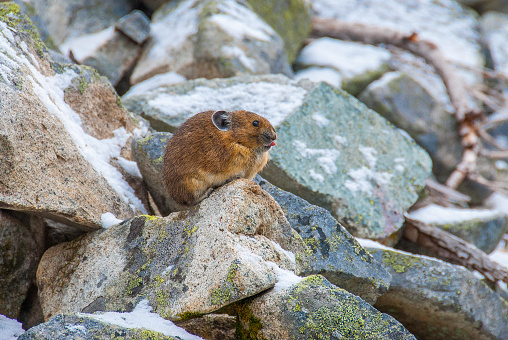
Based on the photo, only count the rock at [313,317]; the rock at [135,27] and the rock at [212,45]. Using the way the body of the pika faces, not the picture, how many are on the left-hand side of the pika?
2

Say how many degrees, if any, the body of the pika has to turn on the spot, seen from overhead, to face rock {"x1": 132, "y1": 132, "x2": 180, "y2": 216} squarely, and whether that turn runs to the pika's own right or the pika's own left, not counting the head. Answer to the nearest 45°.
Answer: approximately 135° to the pika's own left

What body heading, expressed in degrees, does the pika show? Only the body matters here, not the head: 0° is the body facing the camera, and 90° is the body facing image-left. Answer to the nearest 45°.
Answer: approximately 270°

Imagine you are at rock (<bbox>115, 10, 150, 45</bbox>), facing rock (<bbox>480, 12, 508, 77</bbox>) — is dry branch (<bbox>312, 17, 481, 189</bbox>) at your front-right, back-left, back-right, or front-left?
front-right

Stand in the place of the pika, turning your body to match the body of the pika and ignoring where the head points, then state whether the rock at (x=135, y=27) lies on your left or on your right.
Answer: on your left

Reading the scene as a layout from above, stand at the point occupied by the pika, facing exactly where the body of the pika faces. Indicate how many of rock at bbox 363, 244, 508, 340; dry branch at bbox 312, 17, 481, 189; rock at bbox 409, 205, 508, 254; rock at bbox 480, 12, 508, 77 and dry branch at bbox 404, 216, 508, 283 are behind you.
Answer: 0

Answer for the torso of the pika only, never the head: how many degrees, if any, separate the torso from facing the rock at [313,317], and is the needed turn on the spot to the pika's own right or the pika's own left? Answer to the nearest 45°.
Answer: approximately 90° to the pika's own right

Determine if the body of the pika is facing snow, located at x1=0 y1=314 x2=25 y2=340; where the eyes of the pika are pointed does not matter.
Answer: no

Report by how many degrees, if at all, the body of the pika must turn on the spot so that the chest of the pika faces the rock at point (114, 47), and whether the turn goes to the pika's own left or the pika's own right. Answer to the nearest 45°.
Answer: approximately 90° to the pika's own left

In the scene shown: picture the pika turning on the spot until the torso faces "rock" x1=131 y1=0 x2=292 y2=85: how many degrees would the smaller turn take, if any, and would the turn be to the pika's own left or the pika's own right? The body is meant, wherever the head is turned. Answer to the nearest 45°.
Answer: approximately 90° to the pika's own left

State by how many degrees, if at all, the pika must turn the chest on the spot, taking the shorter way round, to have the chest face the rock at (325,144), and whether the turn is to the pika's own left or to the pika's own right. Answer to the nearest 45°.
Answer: approximately 45° to the pika's own left

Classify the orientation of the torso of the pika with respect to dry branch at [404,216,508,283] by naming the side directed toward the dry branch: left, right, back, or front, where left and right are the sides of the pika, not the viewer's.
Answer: front

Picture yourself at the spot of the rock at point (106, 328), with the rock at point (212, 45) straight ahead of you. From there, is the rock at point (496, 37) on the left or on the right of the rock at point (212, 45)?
right

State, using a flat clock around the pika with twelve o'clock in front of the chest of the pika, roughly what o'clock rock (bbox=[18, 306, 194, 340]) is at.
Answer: The rock is roughly at 4 o'clock from the pika.

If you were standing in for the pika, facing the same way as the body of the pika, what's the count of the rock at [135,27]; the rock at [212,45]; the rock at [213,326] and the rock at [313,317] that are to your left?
2

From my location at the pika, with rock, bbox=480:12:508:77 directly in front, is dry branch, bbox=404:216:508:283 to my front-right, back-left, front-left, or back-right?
front-right

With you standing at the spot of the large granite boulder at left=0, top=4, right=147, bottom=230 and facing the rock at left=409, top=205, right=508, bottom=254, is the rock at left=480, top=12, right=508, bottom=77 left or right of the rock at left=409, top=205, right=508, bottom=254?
left

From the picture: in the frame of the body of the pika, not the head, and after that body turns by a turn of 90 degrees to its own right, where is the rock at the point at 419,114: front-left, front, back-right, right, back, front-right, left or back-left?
back-left
